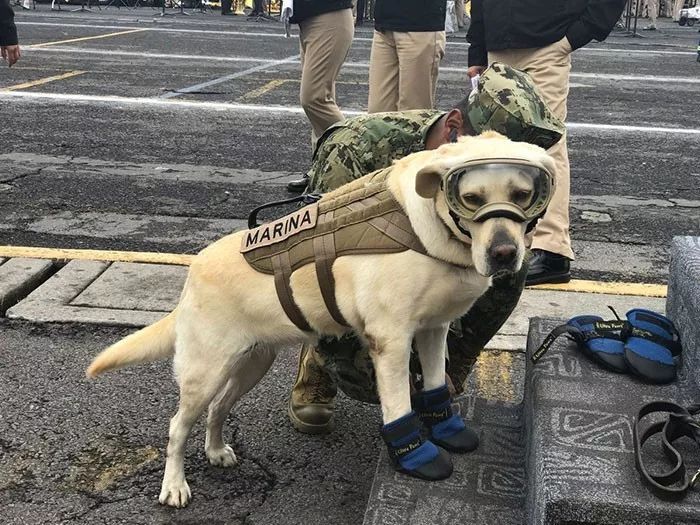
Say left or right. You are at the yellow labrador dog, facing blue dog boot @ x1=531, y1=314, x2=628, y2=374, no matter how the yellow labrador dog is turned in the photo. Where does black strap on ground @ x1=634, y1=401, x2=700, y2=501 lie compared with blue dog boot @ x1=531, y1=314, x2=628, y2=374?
right

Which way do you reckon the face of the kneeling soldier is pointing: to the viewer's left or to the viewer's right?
to the viewer's right

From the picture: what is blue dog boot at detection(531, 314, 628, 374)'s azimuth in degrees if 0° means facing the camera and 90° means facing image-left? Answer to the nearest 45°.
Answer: approximately 315°

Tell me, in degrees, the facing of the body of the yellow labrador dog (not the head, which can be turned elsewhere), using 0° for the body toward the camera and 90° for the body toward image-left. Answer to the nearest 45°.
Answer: approximately 315°

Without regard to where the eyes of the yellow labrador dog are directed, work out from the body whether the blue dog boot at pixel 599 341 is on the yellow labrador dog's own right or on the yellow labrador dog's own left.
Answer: on the yellow labrador dog's own left

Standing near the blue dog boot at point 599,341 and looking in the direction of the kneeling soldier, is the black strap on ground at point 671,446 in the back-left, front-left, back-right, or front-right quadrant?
back-left

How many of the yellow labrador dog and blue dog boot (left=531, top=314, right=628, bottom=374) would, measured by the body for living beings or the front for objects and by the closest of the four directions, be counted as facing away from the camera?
0
